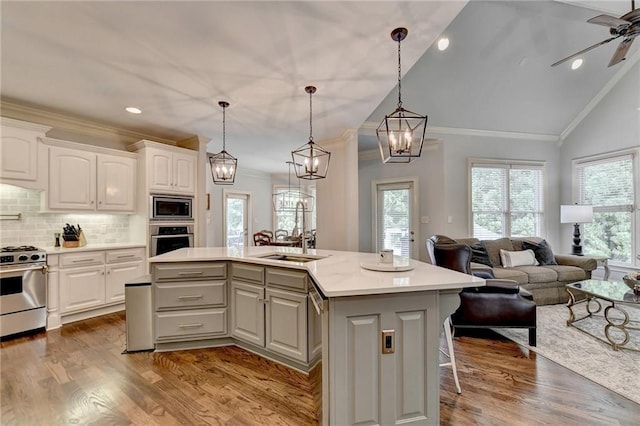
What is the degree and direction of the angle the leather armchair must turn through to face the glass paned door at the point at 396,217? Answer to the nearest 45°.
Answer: approximately 135° to its left

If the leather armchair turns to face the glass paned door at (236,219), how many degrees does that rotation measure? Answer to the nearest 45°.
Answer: approximately 180°

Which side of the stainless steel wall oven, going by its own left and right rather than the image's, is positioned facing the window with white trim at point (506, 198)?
left

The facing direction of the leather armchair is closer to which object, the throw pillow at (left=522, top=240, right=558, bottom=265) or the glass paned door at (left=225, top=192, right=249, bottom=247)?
the throw pillow

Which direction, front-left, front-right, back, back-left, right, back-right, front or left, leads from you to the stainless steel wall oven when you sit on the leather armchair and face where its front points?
back

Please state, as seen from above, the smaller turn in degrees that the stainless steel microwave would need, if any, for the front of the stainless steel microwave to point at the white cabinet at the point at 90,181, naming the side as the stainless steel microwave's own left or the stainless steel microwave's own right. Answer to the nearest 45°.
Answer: approximately 90° to the stainless steel microwave's own right

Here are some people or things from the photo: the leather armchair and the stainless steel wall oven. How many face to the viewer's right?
1

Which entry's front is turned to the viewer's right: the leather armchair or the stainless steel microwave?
the leather armchair

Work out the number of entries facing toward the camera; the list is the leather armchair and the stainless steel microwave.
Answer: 1

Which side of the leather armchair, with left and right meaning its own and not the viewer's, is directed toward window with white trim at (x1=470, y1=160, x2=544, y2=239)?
left

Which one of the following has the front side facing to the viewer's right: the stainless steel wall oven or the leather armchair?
the leather armchair

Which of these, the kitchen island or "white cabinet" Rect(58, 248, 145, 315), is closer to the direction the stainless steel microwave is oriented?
the kitchen island

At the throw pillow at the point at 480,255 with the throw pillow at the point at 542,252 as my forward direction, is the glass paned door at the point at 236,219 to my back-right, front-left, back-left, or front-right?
back-left

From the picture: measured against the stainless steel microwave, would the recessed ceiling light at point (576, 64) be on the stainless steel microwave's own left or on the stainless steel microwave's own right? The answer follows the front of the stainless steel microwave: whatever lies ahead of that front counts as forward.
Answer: on the stainless steel microwave's own left

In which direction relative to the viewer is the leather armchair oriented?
to the viewer's right
